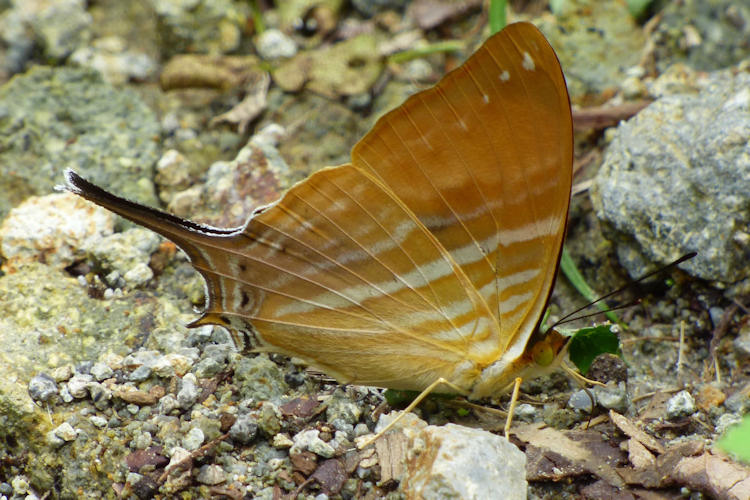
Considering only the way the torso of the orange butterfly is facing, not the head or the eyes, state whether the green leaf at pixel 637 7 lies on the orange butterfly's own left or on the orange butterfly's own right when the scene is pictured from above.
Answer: on the orange butterfly's own left

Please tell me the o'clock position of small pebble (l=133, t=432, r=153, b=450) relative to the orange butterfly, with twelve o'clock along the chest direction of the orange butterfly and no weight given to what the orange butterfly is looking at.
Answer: The small pebble is roughly at 6 o'clock from the orange butterfly.

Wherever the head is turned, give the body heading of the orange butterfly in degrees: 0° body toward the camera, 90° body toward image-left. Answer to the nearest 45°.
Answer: approximately 270°

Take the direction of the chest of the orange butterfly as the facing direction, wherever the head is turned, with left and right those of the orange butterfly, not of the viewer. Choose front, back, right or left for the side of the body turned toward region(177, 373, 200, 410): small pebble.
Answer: back

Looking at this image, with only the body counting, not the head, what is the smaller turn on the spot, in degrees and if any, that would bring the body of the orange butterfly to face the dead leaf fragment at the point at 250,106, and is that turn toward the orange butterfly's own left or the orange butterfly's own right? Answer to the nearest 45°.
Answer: approximately 90° to the orange butterfly's own left

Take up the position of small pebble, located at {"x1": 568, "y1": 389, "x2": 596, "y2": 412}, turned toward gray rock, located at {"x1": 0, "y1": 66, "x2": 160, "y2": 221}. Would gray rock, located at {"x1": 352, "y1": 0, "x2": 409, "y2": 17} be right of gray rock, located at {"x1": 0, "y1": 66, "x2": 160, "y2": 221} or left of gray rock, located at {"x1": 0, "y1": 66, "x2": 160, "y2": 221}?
right

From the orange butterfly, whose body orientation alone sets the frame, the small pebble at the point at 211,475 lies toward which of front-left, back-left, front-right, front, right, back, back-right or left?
back

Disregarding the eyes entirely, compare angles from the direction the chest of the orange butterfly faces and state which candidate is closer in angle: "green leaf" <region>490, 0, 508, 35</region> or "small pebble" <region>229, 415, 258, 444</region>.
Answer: the green leaf

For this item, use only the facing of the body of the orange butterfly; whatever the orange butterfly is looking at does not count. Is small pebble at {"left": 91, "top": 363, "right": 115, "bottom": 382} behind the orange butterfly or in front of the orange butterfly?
behind

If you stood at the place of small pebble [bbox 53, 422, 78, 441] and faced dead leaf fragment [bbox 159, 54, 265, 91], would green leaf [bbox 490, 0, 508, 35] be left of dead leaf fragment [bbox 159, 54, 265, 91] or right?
right

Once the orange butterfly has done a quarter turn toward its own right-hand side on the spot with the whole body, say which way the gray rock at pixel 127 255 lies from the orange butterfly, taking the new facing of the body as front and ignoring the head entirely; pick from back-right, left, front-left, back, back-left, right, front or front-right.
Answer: back-right

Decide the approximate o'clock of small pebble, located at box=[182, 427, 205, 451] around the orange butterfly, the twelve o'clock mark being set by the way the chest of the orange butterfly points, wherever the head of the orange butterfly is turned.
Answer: The small pebble is roughly at 6 o'clock from the orange butterfly.
